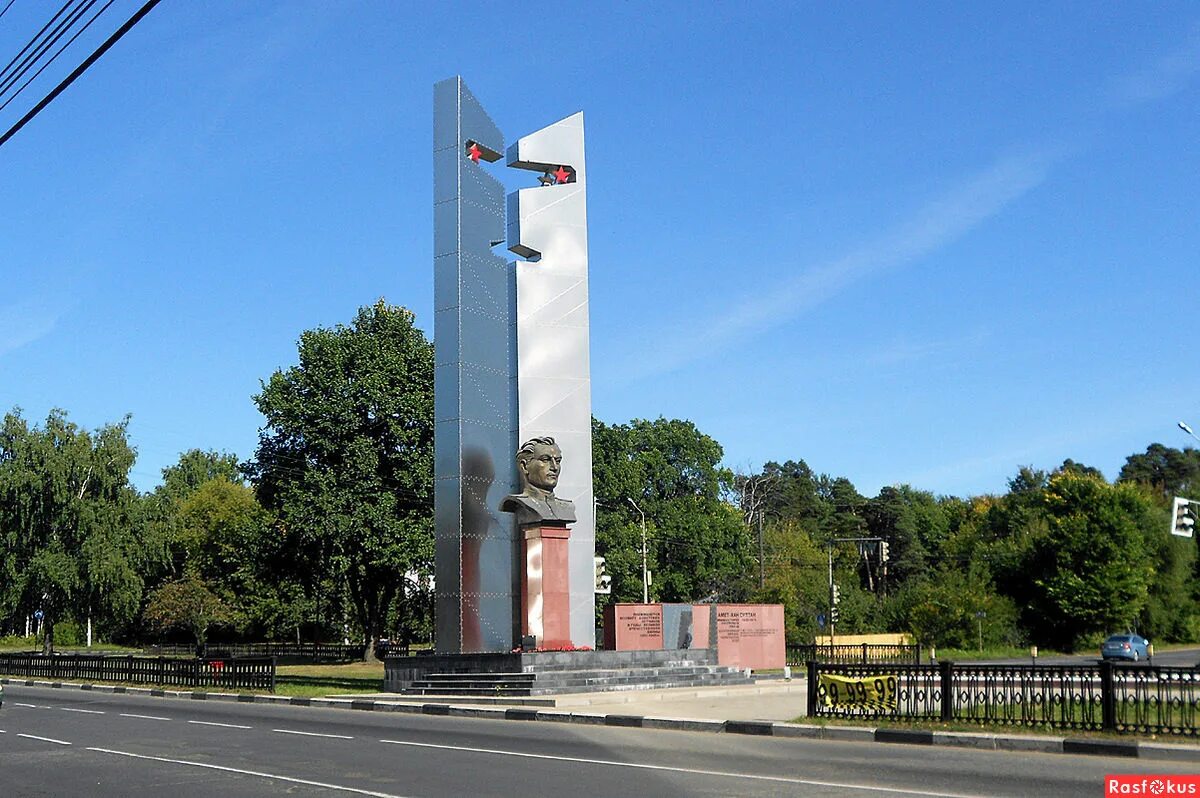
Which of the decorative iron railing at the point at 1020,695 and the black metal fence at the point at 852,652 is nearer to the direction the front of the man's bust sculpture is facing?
the decorative iron railing

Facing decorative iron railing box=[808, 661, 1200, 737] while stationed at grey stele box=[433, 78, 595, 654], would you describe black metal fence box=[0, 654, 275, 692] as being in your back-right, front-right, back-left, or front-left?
back-right

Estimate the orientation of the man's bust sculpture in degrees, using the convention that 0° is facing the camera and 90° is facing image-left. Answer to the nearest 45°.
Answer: approximately 315°

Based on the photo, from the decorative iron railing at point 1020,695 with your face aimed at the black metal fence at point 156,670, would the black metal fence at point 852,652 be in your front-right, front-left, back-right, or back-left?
front-right

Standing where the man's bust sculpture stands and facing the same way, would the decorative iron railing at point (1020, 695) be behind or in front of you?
in front

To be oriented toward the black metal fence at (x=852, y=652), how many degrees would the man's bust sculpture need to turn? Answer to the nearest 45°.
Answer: approximately 90° to its left

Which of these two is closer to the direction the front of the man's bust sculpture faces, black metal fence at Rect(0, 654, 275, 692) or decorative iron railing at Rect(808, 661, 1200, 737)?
the decorative iron railing
